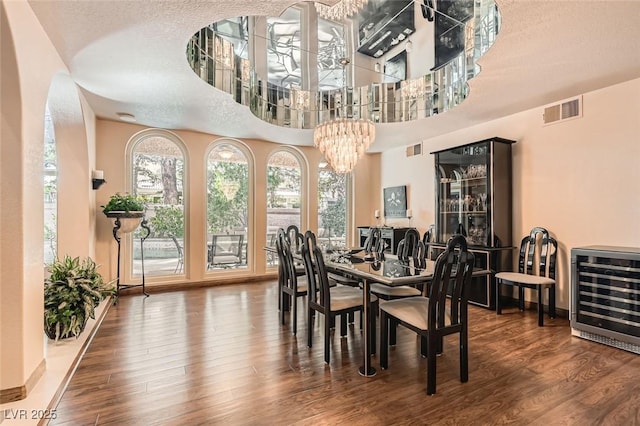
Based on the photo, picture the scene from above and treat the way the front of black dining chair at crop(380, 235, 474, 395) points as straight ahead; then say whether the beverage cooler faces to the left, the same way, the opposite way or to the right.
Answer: to the left

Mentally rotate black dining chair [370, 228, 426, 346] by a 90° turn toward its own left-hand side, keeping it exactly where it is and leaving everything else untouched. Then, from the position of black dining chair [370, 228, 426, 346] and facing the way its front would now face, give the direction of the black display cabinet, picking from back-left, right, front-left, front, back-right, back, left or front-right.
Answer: left

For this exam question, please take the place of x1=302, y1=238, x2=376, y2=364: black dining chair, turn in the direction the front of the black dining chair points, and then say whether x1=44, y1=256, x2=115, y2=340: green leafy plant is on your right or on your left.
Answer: on your left

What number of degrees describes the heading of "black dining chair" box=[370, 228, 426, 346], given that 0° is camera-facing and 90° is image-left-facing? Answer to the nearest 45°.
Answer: approximately 45°

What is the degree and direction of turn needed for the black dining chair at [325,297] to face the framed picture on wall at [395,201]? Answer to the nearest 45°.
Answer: approximately 45° to its left

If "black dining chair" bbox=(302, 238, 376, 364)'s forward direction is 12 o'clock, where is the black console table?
The black console table is roughly at 11 o'clock from the black dining chair.

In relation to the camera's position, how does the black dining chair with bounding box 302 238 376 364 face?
facing away from the viewer and to the right of the viewer

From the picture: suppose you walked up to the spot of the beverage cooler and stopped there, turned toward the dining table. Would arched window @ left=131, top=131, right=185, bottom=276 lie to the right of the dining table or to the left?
right

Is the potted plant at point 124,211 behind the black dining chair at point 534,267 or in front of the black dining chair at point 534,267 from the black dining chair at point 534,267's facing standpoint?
in front

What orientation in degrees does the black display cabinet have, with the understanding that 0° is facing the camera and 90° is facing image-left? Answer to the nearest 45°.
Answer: approximately 45°

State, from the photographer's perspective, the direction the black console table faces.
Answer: facing the viewer and to the left of the viewer
